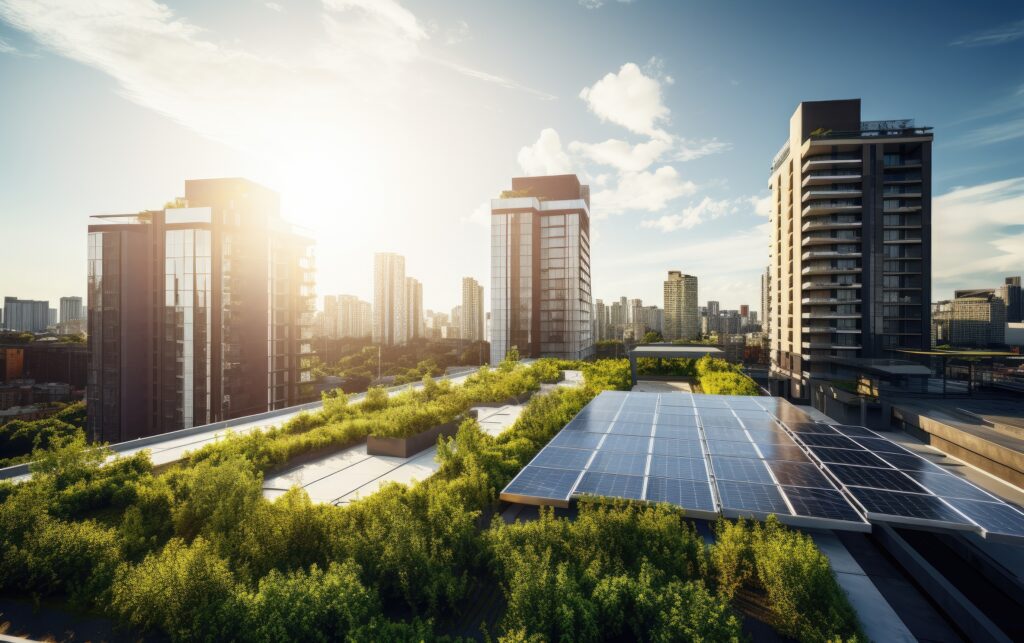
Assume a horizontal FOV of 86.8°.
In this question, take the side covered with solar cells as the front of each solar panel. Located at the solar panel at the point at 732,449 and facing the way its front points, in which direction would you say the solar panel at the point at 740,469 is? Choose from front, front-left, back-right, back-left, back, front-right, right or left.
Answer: front

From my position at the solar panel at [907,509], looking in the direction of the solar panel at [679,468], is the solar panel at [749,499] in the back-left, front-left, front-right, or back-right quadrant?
front-left

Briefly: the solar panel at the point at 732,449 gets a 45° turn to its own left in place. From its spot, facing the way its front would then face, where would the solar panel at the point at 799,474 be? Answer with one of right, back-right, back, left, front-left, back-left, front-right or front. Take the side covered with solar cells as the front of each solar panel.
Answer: front

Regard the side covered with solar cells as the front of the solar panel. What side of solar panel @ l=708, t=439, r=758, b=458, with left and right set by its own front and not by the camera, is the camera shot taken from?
front

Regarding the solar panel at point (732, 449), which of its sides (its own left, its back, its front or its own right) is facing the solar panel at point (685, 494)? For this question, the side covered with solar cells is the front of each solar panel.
front

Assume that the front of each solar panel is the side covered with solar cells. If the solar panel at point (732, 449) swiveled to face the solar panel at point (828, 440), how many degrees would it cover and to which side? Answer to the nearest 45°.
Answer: approximately 135° to its left

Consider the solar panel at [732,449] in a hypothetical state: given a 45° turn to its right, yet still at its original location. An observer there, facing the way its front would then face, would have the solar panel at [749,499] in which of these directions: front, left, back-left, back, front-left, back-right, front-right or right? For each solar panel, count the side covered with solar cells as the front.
front-left

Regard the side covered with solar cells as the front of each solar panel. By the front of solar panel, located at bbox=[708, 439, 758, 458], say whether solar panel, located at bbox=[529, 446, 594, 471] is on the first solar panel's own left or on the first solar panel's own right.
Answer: on the first solar panel's own right

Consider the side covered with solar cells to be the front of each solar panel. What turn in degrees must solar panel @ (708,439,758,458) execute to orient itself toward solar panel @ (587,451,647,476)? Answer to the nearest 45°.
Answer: approximately 45° to its right
